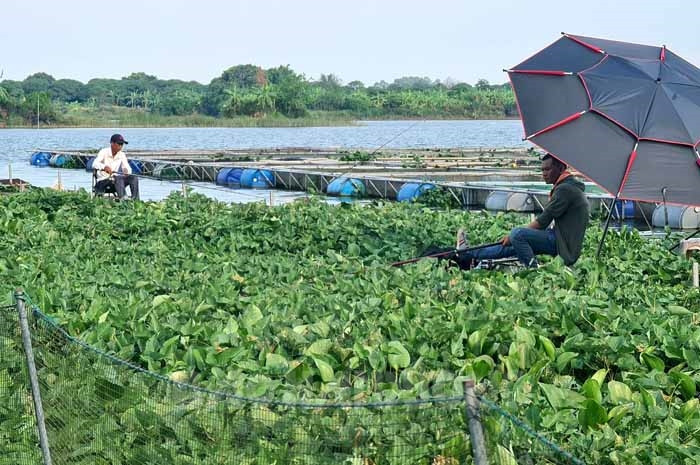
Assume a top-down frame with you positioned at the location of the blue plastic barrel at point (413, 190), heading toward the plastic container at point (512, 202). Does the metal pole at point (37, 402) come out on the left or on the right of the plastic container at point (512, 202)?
right

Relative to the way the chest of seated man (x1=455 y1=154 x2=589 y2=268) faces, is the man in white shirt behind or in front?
in front

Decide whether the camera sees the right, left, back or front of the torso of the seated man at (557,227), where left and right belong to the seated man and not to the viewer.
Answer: left

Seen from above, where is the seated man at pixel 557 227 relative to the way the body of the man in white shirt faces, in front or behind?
in front

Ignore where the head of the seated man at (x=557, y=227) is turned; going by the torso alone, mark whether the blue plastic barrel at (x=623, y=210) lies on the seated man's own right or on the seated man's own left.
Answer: on the seated man's own right

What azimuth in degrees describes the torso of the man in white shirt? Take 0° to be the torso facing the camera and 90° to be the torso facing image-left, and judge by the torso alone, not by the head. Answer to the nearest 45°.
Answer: approximately 315°

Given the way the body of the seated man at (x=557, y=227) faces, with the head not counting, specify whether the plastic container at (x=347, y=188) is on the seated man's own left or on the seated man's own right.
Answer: on the seated man's own right

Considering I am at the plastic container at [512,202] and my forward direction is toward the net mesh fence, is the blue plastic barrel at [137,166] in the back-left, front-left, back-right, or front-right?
back-right

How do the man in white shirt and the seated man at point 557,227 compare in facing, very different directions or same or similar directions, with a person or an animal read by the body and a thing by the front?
very different directions

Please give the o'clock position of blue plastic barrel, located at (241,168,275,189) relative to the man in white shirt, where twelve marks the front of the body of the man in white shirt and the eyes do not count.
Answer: The blue plastic barrel is roughly at 8 o'clock from the man in white shirt.

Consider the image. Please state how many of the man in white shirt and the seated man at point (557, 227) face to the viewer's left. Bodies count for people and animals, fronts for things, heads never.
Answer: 1

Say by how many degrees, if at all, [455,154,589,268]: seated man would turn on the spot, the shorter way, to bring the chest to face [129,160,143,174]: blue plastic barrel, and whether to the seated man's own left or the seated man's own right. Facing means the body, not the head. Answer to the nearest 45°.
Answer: approximately 45° to the seated man's own right

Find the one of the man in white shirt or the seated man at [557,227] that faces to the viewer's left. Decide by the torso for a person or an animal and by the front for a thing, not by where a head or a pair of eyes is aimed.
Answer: the seated man
